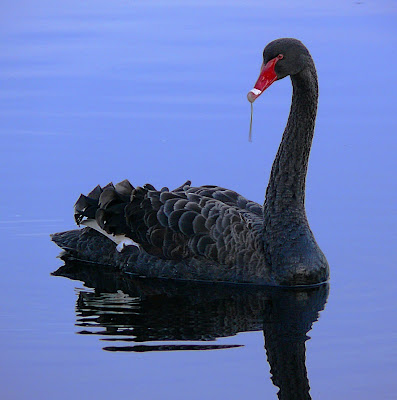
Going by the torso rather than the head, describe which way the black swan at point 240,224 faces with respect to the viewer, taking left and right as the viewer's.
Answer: facing the viewer and to the right of the viewer
